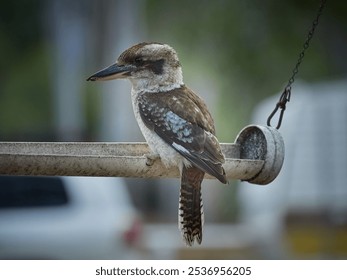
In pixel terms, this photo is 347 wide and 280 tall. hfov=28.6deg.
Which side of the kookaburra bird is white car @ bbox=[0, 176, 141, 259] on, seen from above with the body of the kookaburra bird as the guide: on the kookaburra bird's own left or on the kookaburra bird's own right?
on the kookaburra bird's own right

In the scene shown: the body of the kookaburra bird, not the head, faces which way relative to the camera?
to the viewer's left

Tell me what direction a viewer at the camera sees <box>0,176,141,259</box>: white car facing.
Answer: facing to the left of the viewer

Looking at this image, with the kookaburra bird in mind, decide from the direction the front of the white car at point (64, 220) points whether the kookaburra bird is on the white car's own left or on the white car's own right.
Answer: on the white car's own left
